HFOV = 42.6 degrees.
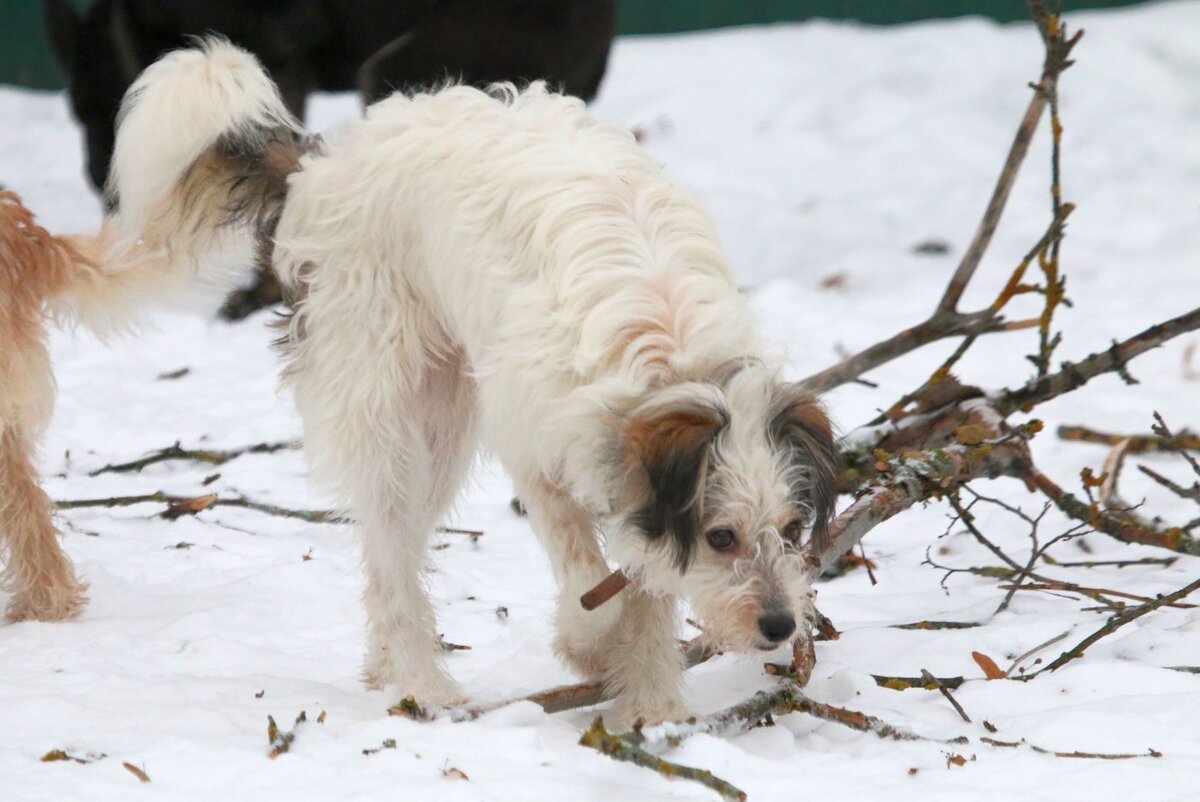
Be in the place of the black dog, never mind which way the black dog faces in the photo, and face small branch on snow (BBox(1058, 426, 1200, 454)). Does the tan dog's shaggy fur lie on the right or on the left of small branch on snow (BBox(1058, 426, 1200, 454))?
right

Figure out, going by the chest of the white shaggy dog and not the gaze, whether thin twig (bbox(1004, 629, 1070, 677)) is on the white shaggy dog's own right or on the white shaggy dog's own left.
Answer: on the white shaggy dog's own left

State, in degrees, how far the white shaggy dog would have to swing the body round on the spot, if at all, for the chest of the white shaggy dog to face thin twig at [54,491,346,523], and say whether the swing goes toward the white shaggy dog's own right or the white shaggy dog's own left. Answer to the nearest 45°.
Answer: approximately 180°

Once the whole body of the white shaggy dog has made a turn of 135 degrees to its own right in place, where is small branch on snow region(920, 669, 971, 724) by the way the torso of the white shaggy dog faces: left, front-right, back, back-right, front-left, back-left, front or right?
back

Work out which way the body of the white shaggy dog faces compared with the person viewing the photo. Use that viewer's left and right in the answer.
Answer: facing the viewer and to the right of the viewer

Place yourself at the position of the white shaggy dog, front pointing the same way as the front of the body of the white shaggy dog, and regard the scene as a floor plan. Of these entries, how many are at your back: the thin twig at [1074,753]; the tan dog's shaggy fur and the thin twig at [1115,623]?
1

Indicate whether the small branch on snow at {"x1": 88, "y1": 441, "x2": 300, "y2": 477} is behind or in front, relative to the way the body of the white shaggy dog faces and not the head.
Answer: behind

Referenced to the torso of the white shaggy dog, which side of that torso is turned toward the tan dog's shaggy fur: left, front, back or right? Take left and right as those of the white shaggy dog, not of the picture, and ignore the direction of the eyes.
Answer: back

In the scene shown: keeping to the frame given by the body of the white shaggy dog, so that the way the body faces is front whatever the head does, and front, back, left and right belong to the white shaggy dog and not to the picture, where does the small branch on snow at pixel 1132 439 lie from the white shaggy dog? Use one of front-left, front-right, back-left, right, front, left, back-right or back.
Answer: left
